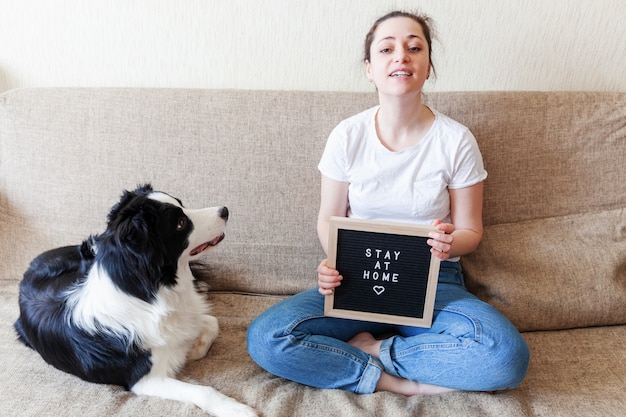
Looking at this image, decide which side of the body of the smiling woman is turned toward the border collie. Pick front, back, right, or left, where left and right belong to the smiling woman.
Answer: right

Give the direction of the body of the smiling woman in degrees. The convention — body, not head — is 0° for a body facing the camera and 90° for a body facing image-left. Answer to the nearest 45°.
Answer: approximately 0°
